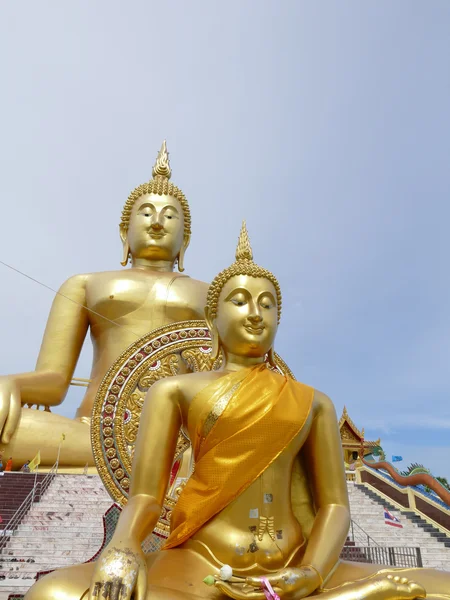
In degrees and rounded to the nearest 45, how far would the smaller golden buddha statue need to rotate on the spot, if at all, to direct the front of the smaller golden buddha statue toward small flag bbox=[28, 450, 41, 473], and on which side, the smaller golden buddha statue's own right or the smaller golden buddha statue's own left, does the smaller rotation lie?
approximately 135° to the smaller golden buddha statue's own right

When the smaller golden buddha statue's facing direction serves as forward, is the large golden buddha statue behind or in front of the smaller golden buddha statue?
behind

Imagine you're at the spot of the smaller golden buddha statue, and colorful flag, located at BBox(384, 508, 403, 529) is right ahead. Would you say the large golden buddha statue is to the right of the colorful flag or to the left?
left

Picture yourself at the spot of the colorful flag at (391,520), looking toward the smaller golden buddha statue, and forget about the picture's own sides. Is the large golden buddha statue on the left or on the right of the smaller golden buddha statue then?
right

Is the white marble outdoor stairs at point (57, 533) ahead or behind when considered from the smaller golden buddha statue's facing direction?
behind

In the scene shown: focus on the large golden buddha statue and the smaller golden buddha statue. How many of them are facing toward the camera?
2

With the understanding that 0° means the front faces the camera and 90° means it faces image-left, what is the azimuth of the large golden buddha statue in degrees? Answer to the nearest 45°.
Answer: approximately 0°

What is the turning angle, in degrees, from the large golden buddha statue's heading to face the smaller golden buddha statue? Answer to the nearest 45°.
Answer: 0° — it already faces it

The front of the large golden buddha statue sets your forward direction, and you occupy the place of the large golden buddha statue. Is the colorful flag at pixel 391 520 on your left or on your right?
on your left
